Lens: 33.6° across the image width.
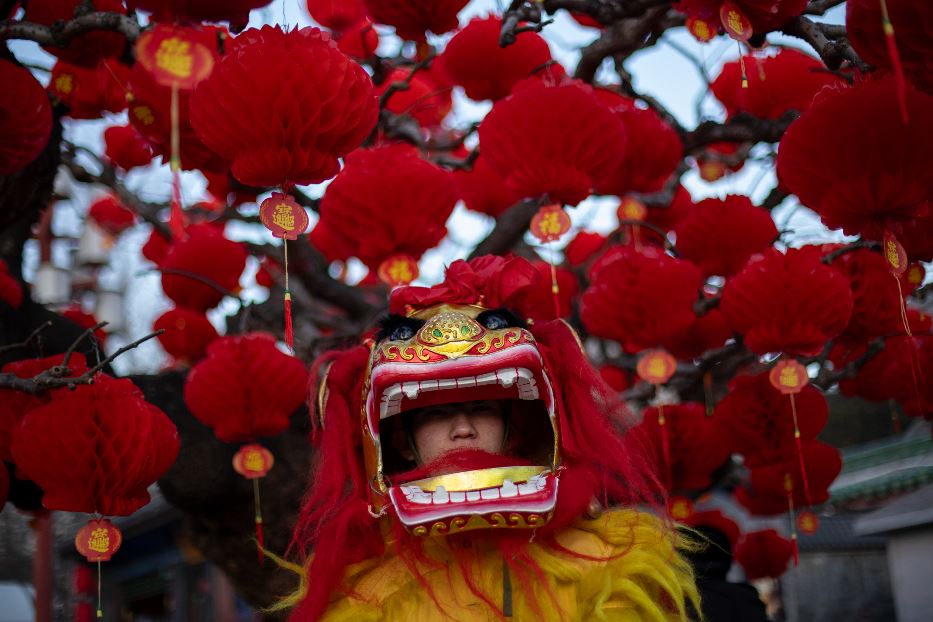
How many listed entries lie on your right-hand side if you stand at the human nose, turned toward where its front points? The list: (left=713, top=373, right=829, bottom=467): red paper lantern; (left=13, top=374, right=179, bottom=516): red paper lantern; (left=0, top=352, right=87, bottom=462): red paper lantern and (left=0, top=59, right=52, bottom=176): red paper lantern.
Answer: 3

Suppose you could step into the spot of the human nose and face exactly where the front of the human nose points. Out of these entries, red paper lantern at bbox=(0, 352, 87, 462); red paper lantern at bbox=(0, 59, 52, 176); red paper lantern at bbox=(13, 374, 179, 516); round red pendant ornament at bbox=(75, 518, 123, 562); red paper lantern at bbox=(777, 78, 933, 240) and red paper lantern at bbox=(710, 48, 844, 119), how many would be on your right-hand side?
4

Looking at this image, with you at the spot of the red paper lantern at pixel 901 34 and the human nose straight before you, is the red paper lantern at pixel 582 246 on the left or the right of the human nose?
right

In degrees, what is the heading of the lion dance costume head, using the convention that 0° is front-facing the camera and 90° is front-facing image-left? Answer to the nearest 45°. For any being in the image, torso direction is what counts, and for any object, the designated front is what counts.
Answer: approximately 0°

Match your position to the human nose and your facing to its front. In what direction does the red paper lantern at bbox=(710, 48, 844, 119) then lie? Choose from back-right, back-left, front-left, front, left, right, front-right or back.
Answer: back-left

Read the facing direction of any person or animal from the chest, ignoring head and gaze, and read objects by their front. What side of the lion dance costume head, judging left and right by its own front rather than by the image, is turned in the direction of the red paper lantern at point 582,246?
back
